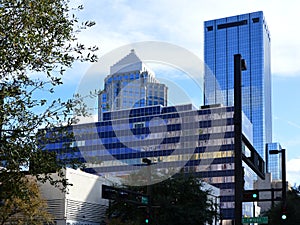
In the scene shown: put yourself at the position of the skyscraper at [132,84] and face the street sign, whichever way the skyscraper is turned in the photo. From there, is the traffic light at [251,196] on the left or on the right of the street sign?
right

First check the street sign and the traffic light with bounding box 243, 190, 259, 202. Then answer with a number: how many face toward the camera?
2

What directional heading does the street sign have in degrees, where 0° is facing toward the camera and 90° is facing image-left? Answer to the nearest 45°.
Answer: approximately 0°

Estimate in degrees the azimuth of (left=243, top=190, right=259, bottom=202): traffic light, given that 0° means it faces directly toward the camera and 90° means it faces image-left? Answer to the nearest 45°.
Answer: approximately 0°
